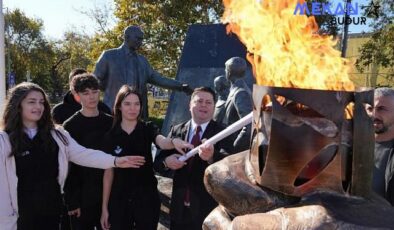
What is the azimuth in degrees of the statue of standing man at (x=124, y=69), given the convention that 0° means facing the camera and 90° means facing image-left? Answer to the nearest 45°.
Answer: approximately 315°

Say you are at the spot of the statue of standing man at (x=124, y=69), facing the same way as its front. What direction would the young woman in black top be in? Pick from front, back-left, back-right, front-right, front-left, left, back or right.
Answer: front-right

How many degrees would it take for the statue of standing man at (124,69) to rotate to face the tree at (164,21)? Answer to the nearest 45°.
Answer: approximately 135° to its left

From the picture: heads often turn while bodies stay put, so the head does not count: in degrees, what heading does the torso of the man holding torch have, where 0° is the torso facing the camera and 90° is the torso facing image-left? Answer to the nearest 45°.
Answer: approximately 0°

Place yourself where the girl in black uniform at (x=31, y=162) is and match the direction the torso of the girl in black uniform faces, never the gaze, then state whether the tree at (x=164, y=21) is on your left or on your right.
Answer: on your left

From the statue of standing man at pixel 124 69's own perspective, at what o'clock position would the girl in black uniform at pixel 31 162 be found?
The girl in black uniform is roughly at 2 o'clock from the statue of standing man.

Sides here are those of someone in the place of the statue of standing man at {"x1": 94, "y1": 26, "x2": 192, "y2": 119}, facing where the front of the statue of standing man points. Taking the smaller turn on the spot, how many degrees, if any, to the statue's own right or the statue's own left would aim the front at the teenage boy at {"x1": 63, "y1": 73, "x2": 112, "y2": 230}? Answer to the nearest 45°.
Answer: approximately 45° to the statue's own right
